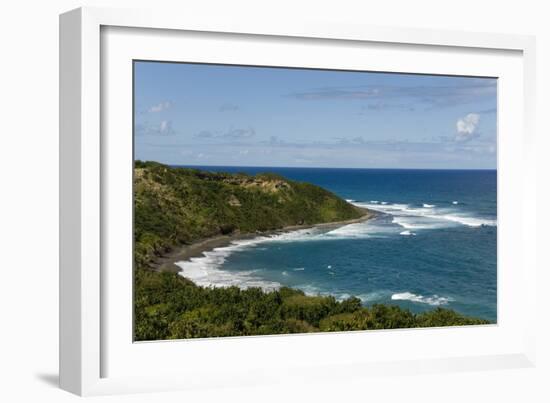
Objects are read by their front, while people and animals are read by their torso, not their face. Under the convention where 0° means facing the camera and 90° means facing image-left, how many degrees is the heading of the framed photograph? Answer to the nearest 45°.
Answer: approximately 315°
